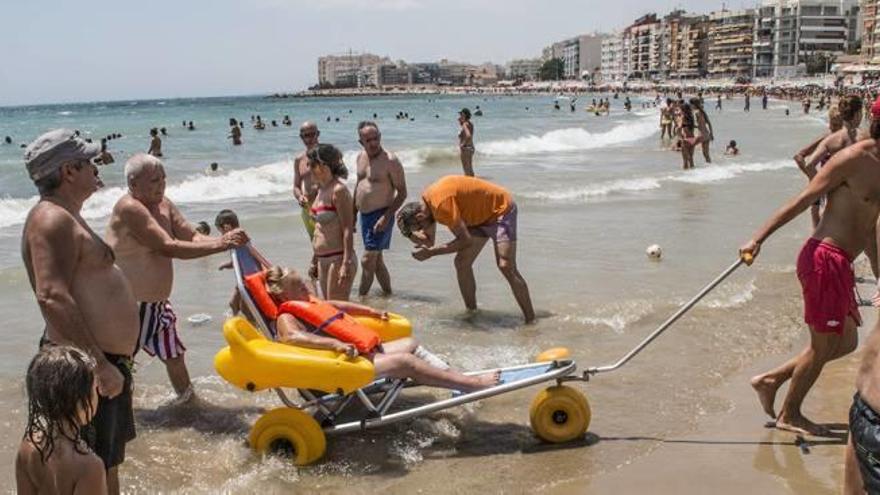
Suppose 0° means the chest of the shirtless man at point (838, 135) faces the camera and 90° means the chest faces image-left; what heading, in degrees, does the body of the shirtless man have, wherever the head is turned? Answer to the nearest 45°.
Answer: approximately 90°

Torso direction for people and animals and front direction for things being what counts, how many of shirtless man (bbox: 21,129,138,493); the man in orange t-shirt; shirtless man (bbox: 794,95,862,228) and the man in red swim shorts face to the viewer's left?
2

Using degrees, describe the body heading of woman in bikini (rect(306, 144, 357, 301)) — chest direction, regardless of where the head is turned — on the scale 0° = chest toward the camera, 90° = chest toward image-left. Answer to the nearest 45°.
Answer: approximately 45°

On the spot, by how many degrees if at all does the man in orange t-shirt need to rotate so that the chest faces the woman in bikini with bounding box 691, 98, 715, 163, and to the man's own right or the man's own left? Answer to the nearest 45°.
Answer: approximately 90° to the man's own right

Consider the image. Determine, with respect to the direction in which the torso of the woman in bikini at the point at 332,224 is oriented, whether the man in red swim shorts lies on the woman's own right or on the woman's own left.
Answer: on the woman's own left

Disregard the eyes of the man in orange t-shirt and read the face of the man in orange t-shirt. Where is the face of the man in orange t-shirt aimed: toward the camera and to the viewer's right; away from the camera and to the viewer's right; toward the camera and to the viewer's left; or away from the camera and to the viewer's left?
toward the camera and to the viewer's left

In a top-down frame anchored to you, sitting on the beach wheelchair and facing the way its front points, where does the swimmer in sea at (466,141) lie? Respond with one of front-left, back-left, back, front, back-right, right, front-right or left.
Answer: left

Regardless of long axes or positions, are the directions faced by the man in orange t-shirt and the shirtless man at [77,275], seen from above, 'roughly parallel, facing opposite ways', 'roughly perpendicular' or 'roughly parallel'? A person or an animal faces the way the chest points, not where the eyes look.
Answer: roughly parallel, facing opposite ways

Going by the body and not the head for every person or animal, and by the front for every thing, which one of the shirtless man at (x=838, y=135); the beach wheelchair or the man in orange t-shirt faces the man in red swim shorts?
the beach wheelchair

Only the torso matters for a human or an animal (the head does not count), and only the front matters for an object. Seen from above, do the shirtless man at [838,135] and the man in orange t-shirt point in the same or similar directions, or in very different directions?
same or similar directions

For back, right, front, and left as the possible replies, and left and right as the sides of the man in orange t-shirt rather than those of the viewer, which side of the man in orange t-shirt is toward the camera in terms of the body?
left

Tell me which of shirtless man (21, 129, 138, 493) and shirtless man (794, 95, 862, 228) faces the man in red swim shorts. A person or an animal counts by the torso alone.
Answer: shirtless man (21, 129, 138, 493)

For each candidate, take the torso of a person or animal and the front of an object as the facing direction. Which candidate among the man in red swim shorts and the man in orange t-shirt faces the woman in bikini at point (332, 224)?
the man in orange t-shirt

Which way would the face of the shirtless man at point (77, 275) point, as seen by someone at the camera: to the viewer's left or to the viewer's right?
to the viewer's right

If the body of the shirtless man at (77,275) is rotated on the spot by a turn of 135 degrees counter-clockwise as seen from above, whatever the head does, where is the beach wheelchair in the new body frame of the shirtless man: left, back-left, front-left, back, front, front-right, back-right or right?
right

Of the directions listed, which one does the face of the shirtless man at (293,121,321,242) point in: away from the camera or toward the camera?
toward the camera

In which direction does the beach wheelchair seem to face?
to the viewer's right

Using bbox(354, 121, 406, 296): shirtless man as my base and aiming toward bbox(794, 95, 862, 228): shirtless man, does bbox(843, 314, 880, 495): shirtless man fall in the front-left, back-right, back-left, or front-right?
front-right

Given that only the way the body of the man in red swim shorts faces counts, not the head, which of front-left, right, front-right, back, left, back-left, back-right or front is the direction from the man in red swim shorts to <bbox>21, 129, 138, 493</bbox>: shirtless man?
back-right
